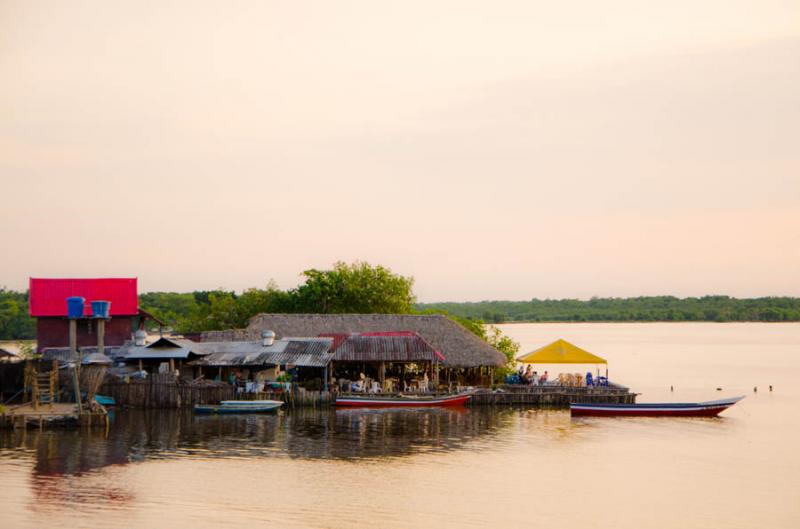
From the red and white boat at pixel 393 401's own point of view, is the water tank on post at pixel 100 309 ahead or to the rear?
to the rear

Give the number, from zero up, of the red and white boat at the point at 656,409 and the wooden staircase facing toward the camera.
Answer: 1

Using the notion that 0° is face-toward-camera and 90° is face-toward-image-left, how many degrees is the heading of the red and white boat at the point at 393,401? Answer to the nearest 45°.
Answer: approximately 270°

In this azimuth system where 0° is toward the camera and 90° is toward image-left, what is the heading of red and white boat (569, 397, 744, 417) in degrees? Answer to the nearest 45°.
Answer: approximately 270°

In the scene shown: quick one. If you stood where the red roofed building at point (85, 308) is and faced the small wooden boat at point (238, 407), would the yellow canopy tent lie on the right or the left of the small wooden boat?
left

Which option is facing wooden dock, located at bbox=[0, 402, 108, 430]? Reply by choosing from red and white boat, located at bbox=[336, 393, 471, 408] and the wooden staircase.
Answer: the wooden staircase

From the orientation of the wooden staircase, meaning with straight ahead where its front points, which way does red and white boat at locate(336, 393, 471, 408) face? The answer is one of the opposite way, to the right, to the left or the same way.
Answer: to the left

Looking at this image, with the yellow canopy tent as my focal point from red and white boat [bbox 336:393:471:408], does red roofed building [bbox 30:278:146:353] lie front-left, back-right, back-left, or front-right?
back-left

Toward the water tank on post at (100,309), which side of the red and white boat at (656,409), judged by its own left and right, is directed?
back

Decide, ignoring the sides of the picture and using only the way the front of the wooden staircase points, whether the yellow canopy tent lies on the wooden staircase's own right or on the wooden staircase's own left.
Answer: on the wooden staircase's own left

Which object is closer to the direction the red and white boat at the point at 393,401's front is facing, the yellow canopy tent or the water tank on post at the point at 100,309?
the yellow canopy tent
